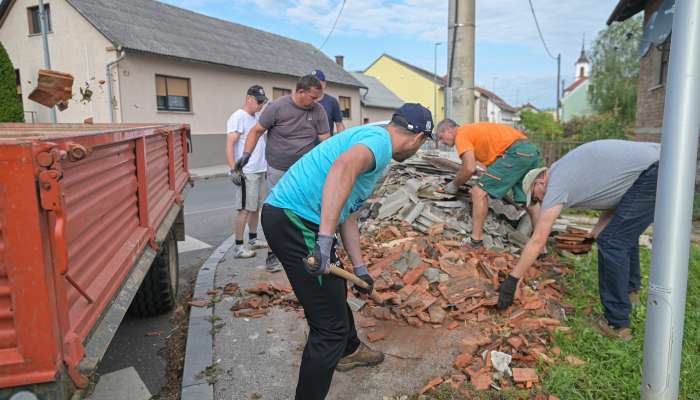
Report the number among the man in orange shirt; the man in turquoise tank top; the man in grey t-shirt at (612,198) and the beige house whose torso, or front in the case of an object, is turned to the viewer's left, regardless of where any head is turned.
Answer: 2

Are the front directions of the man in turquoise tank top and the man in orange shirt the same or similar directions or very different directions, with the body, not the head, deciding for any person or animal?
very different directions

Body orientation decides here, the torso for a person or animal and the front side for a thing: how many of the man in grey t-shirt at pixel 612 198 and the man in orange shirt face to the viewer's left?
2

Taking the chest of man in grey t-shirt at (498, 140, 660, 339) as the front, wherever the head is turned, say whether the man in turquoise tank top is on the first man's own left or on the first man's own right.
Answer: on the first man's own left

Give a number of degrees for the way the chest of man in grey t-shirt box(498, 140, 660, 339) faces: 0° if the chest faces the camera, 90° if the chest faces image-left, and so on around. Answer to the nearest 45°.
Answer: approximately 90°

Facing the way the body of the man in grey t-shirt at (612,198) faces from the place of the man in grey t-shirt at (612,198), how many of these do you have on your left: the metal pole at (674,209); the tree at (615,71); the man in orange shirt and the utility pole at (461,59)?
1

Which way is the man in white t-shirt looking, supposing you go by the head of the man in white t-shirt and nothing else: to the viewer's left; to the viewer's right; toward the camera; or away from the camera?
to the viewer's right

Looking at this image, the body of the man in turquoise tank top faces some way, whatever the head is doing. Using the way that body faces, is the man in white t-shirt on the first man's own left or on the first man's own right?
on the first man's own left

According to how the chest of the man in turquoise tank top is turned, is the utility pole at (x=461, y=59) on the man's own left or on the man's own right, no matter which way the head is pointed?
on the man's own left

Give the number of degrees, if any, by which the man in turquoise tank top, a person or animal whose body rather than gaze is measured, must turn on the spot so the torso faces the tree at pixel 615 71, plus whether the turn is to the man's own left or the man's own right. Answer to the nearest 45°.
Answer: approximately 45° to the man's own left

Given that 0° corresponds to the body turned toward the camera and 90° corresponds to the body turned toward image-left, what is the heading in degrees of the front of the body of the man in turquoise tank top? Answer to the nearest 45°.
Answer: approximately 270°

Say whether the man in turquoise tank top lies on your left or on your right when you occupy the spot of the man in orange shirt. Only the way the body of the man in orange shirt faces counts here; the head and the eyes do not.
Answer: on your left

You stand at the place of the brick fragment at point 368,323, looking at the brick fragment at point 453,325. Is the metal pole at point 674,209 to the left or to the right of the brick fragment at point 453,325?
right

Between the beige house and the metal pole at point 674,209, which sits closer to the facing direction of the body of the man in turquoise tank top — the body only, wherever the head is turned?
the metal pole

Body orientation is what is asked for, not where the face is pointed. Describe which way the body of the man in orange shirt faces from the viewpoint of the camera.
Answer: to the viewer's left

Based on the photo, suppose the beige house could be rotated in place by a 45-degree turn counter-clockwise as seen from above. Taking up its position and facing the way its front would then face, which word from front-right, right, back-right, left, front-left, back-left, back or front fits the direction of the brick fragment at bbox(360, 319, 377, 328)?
right

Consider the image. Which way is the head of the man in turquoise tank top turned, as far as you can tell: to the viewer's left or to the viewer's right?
to the viewer's right

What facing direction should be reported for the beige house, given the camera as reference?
facing the viewer and to the right of the viewer

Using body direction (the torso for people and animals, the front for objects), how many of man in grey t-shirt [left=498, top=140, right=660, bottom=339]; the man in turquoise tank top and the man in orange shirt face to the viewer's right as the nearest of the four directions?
1
